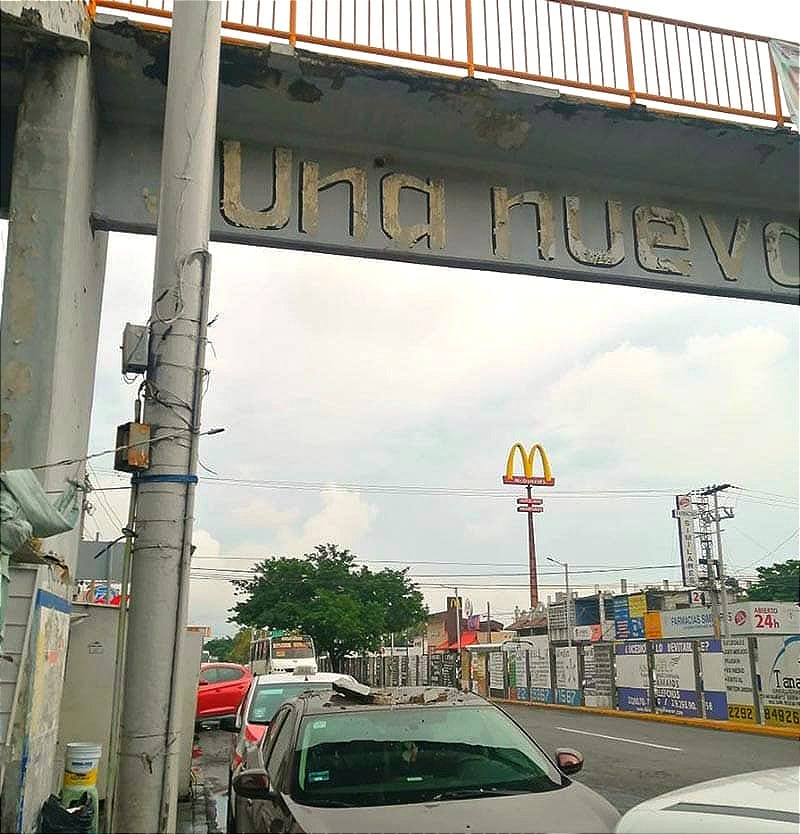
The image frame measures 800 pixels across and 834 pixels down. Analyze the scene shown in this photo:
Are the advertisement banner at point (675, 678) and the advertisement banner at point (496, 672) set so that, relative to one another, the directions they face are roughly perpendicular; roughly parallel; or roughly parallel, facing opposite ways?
roughly parallel

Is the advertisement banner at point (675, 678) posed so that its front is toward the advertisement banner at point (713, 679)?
no

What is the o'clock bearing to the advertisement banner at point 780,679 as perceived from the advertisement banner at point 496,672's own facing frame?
the advertisement banner at point 780,679 is roughly at 10 o'clock from the advertisement banner at point 496,672.

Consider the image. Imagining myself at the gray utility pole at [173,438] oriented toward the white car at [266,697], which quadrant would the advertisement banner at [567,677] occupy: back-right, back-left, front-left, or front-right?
front-right

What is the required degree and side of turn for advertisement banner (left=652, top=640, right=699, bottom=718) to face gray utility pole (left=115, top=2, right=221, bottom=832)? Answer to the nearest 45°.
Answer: approximately 45° to its left

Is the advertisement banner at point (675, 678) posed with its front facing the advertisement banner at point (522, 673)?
no

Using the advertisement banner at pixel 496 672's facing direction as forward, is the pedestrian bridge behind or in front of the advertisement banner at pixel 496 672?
in front

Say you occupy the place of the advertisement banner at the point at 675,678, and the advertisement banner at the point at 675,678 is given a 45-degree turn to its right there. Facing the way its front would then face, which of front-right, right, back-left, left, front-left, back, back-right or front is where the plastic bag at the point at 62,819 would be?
left

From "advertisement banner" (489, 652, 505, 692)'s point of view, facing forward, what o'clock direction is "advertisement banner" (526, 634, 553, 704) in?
"advertisement banner" (526, 634, 553, 704) is roughly at 10 o'clock from "advertisement banner" (489, 652, 505, 692).

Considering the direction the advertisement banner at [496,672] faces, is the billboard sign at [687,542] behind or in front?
behind

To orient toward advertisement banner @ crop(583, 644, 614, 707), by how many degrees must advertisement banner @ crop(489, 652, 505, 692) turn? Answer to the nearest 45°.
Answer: approximately 45° to its left

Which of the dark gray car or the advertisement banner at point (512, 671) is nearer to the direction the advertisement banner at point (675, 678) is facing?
the dark gray car

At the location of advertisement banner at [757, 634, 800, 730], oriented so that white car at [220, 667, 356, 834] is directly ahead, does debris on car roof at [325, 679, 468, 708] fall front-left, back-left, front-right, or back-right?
front-left

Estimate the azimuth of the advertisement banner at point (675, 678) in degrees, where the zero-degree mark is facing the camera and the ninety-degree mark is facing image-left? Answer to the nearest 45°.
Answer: approximately 45°

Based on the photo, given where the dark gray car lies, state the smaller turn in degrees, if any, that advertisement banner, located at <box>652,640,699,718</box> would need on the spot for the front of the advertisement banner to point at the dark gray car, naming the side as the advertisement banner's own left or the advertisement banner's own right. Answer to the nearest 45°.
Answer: approximately 45° to the advertisement banner's own left

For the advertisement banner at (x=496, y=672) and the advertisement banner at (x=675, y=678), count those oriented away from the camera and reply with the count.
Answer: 0

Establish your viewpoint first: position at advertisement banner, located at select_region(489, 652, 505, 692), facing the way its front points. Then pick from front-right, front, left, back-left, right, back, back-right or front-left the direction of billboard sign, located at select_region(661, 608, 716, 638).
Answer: back-left

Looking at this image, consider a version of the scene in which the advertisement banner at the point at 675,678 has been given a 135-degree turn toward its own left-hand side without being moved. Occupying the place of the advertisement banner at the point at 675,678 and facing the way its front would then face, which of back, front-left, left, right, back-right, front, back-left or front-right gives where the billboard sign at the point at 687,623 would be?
left

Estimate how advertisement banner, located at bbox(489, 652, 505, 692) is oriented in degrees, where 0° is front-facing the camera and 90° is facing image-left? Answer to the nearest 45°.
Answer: approximately 45°

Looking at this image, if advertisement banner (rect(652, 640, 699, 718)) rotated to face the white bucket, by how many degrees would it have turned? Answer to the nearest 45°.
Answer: approximately 45° to its left
